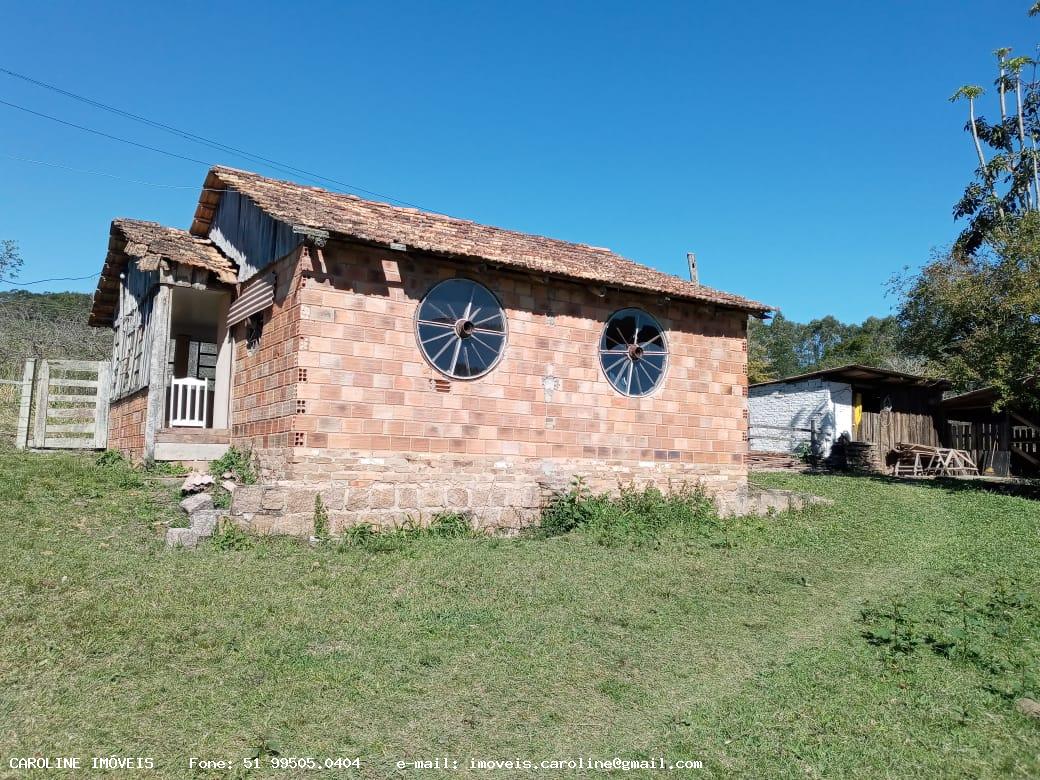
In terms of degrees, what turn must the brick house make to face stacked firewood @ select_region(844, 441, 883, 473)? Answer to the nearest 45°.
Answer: approximately 180°

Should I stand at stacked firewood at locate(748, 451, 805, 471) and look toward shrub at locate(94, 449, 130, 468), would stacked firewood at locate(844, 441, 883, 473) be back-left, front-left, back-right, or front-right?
back-left

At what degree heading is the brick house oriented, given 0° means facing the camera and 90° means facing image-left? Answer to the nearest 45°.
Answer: approximately 45°

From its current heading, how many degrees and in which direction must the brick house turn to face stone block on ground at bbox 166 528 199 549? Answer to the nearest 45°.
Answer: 0° — it already faces it

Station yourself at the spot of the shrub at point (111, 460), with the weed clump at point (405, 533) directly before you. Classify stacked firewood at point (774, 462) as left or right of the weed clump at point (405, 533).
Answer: left

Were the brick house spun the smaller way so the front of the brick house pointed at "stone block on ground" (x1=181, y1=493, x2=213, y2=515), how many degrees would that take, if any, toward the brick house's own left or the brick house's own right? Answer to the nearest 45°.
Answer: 0° — it already faces it

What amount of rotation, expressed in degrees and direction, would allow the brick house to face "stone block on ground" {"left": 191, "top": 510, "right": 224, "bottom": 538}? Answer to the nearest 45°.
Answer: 0° — it already faces it

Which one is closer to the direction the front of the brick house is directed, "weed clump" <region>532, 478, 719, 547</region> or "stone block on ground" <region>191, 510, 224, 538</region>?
the stone block on ground

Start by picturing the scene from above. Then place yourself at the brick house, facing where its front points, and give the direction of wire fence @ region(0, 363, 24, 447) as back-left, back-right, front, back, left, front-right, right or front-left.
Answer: right

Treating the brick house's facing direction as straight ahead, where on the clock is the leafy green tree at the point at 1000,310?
The leafy green tree is roughly at 7 o'clock from the brick house.

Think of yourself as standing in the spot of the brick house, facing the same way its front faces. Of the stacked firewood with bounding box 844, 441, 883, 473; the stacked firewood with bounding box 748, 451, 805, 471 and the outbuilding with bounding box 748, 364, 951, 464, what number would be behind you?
3
